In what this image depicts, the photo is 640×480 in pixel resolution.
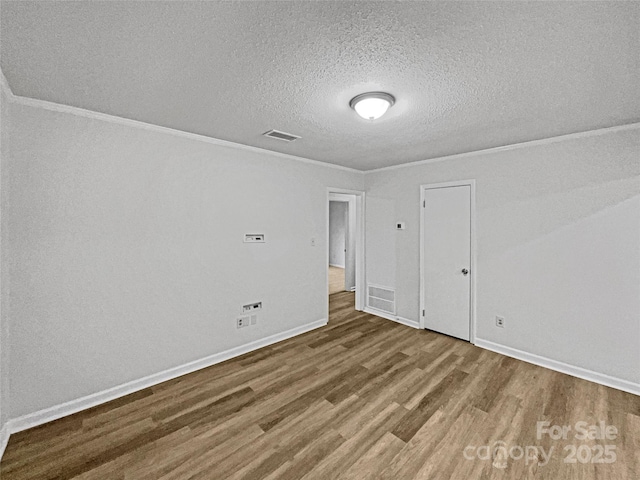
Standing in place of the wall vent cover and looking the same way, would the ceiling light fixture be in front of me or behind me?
in front

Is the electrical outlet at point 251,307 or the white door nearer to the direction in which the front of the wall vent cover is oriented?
the electrical outlet

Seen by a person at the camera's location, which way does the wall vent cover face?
facing the viewer and to the left of the viewer

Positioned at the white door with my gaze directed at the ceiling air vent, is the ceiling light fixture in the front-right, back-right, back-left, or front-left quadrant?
front-left

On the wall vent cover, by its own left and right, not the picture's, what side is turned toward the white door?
left

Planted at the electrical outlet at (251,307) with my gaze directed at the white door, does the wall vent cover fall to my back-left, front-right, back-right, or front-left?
front-left

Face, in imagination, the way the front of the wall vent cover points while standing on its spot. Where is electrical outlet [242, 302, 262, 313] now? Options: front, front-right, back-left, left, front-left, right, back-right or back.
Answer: front
